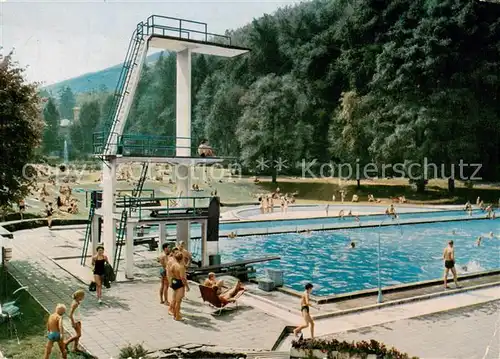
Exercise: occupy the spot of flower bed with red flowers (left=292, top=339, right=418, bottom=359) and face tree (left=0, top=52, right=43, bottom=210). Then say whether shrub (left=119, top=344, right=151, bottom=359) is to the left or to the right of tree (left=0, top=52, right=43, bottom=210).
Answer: left

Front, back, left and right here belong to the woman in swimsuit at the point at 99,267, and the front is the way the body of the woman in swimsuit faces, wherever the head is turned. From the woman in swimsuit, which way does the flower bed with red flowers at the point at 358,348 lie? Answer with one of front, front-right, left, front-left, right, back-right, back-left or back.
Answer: front-left

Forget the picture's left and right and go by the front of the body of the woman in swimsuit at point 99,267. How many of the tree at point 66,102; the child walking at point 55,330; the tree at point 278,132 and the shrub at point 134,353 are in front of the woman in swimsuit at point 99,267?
2

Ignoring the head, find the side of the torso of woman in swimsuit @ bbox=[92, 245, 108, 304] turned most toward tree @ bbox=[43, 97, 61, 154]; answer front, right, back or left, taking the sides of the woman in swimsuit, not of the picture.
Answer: back

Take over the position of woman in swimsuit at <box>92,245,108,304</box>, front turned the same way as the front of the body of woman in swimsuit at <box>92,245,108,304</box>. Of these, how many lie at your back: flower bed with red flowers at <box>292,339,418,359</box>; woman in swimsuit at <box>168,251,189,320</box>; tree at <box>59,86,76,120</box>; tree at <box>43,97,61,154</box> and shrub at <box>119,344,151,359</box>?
2

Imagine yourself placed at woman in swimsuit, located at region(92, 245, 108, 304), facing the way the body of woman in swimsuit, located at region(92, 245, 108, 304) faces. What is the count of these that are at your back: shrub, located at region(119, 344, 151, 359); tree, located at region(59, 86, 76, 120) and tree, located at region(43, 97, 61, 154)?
2

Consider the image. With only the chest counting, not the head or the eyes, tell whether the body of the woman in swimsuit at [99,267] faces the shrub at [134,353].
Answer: yes

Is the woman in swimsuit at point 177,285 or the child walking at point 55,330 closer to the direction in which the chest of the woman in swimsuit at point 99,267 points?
the child walking

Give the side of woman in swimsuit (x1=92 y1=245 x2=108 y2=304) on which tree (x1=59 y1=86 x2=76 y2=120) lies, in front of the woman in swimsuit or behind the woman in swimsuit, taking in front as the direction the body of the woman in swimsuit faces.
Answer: behind

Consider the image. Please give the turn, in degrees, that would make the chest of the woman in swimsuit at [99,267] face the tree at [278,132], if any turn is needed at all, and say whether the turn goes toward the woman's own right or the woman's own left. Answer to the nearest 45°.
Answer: approximately 135° to the woman's own left

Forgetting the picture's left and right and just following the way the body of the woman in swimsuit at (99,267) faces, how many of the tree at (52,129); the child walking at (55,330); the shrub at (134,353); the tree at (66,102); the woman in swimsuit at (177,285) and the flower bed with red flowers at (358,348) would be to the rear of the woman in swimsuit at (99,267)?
2

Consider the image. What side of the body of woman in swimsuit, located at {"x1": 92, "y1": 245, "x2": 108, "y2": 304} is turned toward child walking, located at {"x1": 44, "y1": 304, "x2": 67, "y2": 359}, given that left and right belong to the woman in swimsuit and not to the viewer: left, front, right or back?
front

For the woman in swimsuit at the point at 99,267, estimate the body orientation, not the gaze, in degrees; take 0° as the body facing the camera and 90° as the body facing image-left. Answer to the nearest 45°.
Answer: approximately 0°
